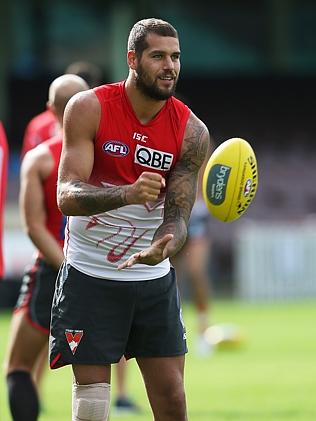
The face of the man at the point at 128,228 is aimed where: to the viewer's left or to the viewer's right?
to the viewer's right

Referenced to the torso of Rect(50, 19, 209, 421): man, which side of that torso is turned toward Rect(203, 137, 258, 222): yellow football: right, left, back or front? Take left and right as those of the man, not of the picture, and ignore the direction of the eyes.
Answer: left

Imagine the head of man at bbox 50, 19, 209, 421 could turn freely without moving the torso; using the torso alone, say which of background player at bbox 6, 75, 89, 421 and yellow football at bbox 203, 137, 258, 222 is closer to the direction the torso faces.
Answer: the yellow football

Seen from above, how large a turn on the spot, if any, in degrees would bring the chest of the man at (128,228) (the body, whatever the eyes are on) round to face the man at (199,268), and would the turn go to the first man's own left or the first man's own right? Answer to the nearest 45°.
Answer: approximately 135° to the first man's own left

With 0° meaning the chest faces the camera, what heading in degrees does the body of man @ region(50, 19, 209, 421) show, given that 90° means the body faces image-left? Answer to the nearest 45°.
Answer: approximately 315°

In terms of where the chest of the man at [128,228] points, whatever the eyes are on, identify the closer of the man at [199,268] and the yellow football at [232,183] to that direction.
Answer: the yellow football
